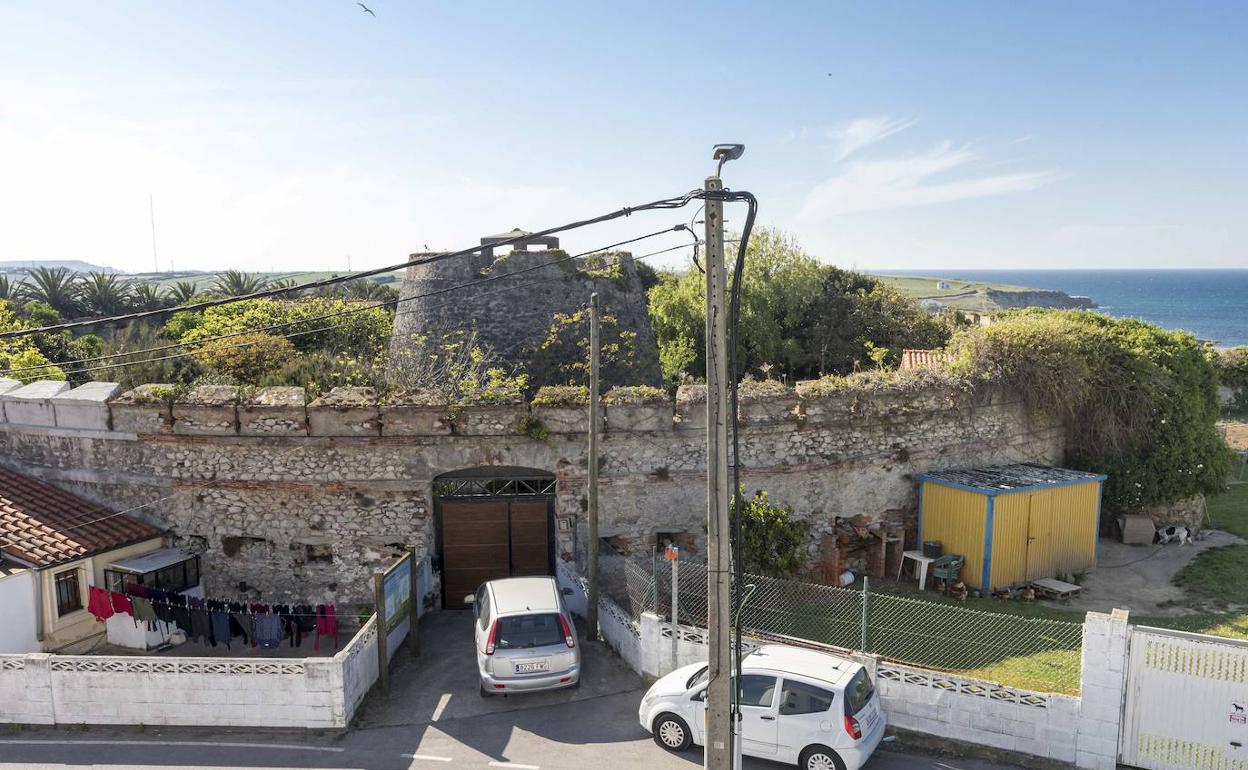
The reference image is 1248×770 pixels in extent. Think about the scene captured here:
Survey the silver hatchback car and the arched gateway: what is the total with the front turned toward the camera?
1

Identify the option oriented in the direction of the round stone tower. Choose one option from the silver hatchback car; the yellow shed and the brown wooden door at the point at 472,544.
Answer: the silver hatchback car

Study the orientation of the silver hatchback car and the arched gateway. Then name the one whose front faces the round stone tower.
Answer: the silver hatchback car

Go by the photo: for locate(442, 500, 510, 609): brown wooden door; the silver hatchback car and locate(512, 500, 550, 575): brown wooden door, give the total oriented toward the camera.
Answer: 2

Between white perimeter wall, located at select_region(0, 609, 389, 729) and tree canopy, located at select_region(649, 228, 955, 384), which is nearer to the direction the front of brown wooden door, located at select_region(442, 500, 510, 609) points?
the white perimeter wall

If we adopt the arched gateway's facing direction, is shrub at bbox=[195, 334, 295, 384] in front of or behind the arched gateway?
behind

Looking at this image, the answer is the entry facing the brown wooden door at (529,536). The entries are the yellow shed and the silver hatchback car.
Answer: the silver hatchback car

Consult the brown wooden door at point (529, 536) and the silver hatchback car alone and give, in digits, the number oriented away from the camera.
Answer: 1

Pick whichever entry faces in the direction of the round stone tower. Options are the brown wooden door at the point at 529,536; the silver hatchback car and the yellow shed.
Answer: the silver hatchback car

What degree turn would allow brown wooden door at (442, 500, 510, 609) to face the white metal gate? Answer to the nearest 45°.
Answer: approximately 45° to its left

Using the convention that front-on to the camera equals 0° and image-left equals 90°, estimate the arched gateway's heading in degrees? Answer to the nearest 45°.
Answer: approximately 0°

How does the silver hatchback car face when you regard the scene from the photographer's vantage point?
facing away from the viewer
